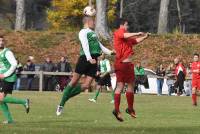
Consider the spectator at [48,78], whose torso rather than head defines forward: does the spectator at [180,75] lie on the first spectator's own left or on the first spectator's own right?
on the first spectator's own left

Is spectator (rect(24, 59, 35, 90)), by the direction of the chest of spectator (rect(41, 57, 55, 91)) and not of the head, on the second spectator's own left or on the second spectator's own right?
on the second spectator's own right

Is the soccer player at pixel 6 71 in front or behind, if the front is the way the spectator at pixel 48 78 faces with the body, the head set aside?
in front

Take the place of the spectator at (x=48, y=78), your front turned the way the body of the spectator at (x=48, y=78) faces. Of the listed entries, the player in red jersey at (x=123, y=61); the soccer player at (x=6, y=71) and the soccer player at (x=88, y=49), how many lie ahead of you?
3

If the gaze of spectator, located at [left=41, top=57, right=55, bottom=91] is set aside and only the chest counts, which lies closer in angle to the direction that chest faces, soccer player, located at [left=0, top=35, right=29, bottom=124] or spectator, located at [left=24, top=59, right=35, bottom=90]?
the soccer player

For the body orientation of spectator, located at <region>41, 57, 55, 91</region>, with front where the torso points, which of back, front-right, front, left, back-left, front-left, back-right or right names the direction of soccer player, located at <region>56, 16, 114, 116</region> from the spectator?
front

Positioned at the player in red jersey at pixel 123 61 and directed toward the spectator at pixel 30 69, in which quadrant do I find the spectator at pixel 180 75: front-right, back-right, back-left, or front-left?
front-right

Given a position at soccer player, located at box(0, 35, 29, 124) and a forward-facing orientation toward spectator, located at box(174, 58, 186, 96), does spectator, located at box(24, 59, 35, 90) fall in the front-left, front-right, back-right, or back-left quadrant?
front-left

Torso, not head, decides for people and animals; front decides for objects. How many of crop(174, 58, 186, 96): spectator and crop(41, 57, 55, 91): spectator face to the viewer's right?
0

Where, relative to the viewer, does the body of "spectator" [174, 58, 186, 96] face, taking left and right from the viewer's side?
facing the viewer and to the left of the viewer

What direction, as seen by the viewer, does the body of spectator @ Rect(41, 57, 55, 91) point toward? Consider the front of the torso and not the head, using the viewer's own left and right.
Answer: facing the viewer
